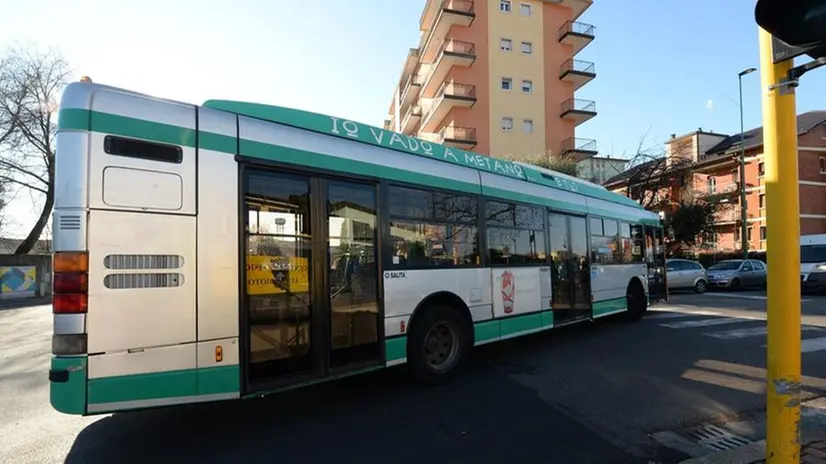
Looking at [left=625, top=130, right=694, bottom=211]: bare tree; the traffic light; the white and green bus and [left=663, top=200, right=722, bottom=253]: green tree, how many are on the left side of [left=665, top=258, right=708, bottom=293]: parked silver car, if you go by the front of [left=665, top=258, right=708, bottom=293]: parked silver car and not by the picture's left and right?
2

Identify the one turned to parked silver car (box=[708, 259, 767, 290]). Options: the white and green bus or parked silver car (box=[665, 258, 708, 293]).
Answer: the white and green bus

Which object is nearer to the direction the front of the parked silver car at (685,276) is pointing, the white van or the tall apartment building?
the tall apartment building

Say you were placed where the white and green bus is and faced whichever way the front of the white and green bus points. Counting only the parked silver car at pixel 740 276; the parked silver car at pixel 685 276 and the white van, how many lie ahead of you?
3

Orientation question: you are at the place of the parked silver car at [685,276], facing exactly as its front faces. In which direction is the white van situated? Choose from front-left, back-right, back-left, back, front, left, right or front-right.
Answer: back

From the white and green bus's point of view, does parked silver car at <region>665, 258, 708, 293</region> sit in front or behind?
in front

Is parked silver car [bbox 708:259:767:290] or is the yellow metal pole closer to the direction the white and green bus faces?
the parked silver car

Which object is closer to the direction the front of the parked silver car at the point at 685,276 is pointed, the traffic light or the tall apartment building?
the traffic light

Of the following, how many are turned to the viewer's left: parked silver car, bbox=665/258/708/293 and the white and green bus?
1

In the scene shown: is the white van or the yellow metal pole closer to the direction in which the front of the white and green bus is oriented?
the white van

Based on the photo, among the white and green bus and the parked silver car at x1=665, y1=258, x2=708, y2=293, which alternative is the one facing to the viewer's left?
the parked silver car

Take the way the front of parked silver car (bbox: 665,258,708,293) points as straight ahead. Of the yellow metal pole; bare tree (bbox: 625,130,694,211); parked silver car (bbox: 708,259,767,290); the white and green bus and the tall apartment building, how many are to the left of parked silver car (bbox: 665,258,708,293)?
2

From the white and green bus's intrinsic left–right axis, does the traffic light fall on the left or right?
on its right

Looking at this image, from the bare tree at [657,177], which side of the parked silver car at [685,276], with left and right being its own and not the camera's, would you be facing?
right

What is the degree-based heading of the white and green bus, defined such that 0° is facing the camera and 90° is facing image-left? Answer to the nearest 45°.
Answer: approximately 225°

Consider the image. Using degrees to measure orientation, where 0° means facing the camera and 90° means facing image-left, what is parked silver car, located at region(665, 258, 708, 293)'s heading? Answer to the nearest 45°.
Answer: approximately 90°
